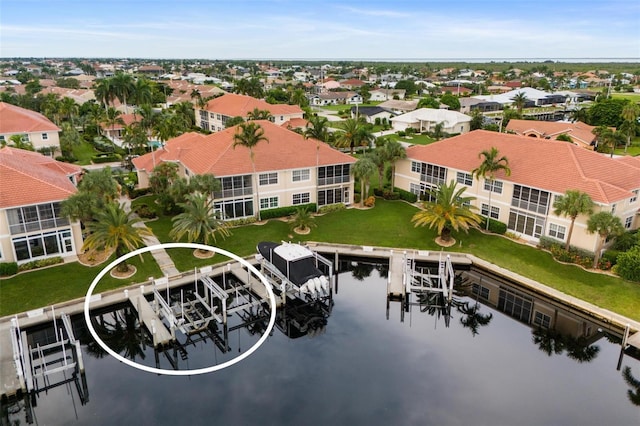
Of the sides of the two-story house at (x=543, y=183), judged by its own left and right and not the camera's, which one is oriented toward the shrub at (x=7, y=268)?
front

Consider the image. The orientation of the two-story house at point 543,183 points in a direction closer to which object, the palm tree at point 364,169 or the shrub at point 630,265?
the palm tree

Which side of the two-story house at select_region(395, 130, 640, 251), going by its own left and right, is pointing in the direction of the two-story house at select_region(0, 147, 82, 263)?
front

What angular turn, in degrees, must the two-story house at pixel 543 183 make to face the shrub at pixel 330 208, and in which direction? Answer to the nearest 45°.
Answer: approximately 45° to its right

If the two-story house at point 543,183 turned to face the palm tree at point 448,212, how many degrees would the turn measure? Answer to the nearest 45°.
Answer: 0° — it already faces it

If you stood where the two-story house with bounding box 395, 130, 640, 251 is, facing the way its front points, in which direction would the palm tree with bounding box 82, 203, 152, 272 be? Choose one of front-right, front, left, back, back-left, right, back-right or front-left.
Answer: front

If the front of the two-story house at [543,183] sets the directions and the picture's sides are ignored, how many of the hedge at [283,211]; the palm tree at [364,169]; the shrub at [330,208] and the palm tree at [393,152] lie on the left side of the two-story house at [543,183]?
0

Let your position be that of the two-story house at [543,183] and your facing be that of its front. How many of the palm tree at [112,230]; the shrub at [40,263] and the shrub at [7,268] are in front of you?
3

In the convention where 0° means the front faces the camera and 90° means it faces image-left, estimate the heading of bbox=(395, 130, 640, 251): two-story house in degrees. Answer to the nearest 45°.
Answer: approximately 45°

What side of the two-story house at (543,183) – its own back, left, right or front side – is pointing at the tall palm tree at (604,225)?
left

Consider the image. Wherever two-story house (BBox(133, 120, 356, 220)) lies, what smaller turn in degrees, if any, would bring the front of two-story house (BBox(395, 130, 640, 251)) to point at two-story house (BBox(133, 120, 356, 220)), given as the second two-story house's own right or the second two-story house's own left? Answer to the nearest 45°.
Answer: approximately 45° to the second two-story house's own right

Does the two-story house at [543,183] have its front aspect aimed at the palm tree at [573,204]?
no

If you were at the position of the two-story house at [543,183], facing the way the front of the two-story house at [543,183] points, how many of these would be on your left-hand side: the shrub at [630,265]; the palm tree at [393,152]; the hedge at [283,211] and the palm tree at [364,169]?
1

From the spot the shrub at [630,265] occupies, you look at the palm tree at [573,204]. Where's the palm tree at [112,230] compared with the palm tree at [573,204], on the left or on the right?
left

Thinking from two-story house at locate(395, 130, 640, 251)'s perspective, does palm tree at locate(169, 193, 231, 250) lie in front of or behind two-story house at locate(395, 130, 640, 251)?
in front

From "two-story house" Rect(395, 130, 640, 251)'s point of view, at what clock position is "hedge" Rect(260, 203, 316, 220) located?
The hedge is roughly at 1 o'clock from the two-story house.

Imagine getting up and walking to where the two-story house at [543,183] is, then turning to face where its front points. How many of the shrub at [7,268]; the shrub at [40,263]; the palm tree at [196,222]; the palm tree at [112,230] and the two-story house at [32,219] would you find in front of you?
5

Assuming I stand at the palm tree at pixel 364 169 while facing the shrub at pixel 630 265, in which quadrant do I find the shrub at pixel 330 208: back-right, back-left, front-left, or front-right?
back-right

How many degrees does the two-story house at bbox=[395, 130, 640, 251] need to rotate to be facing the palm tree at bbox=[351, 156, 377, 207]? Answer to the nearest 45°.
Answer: approximately 45° to its right

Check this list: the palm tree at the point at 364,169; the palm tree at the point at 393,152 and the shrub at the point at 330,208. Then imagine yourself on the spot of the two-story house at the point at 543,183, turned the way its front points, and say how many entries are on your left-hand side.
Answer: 0
